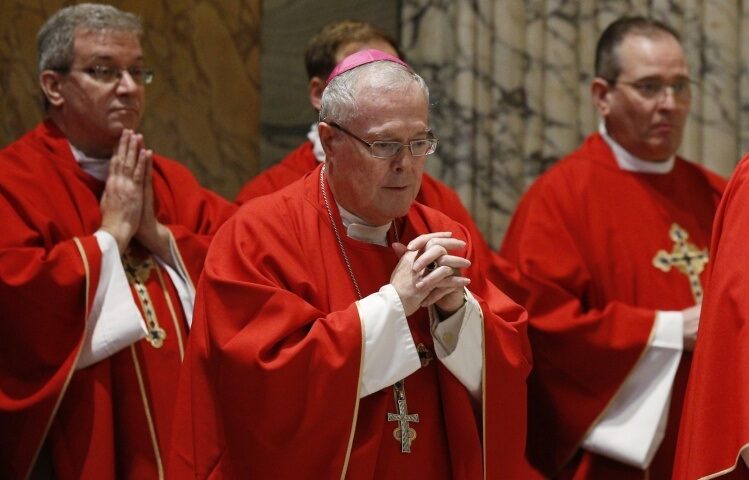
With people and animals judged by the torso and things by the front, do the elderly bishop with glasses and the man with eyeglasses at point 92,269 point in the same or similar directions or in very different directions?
same or similar directions

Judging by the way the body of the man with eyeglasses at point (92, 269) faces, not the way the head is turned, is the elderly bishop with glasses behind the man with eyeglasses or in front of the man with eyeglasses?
in front

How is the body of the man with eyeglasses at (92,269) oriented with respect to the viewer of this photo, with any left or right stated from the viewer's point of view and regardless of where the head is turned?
facing the viewer and to the right of the viewer

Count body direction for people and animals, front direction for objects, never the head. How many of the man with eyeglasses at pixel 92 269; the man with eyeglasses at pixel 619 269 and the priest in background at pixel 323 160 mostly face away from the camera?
0

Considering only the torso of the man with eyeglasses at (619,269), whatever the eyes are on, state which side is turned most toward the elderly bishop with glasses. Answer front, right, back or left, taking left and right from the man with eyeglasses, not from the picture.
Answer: right

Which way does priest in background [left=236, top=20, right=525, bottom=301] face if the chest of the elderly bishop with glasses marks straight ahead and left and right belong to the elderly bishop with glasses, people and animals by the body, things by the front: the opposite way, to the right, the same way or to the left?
the same way

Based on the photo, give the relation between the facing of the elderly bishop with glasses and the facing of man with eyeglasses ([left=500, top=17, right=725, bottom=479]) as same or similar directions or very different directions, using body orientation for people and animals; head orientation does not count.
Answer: same or similar directions

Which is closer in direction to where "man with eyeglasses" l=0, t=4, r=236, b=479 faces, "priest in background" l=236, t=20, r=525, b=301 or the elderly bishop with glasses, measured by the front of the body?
the elderly bishop with glasses

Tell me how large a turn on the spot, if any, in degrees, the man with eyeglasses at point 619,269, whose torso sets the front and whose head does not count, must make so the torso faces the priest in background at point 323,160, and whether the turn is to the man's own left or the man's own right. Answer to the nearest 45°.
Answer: approximately 135° to the man's own right

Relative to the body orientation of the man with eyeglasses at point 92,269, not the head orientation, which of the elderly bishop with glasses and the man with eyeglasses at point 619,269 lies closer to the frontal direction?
the elderly bishop with glasses

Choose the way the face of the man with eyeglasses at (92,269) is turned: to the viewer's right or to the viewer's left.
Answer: to the viewer's right

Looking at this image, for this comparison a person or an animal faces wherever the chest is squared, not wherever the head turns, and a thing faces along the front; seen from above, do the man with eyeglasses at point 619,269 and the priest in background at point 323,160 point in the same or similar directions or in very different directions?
same or similar directions

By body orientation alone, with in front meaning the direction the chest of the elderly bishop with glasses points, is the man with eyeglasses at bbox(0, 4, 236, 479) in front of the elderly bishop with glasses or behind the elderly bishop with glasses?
behind
